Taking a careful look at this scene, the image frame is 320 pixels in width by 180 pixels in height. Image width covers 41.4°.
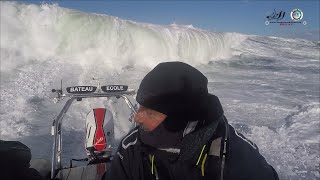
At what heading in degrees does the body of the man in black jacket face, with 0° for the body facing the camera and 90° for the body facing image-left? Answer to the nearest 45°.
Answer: approximately 45°

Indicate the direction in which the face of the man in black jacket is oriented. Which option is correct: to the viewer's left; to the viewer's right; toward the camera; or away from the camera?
to the viewer's left
